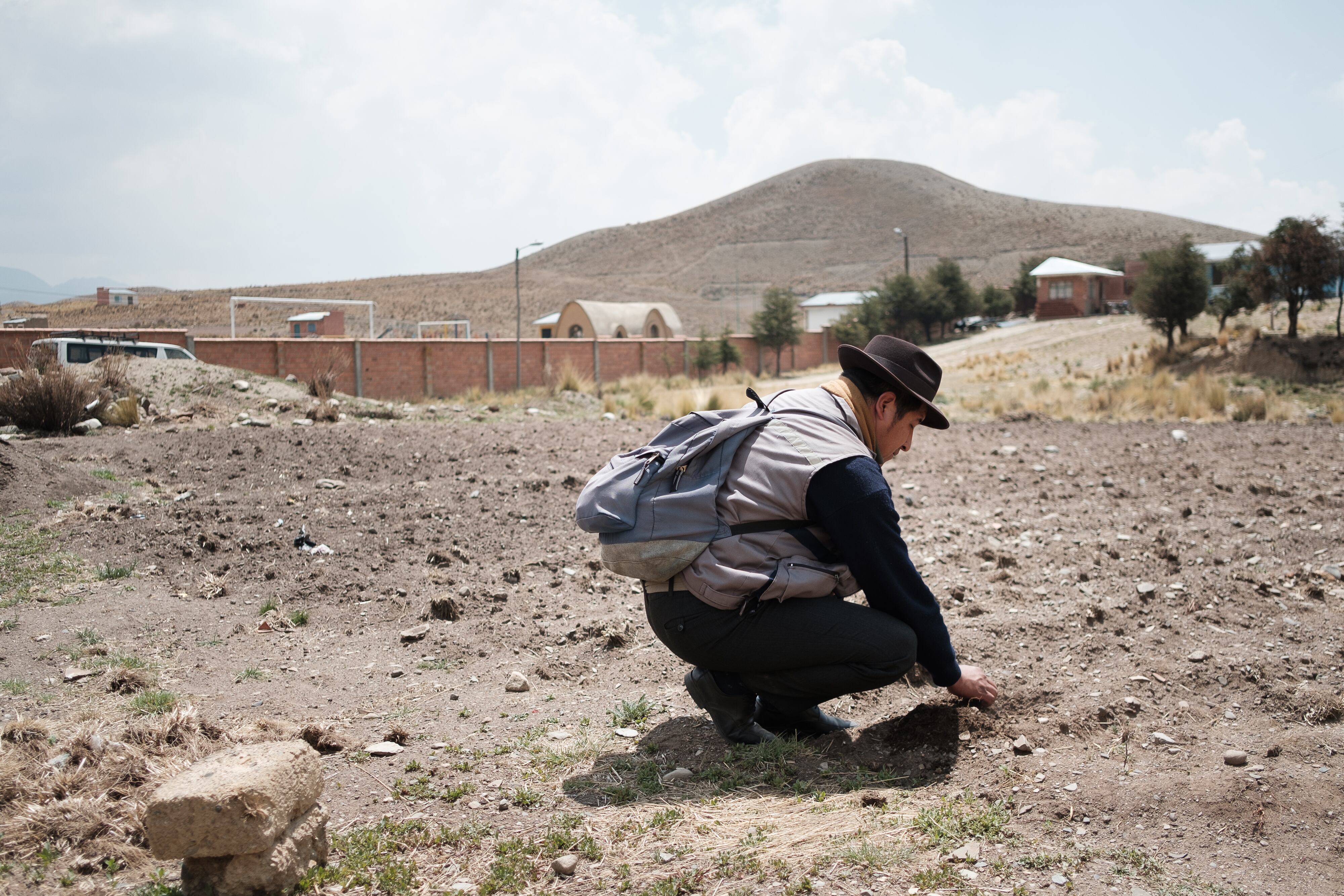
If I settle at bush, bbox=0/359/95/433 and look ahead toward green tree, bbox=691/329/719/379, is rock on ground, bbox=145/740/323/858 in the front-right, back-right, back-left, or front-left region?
back-right

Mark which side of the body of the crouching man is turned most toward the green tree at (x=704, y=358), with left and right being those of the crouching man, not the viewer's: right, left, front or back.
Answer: left

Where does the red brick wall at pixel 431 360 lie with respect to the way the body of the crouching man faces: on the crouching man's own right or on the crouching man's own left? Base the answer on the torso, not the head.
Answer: on the crouching man's own left

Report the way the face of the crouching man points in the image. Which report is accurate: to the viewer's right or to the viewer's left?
to the viewer's right

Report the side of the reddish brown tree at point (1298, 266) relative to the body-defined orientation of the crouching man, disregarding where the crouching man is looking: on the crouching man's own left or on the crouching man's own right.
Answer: on the crouching man's own left

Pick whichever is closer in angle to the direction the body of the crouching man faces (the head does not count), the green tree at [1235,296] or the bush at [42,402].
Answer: the green tree

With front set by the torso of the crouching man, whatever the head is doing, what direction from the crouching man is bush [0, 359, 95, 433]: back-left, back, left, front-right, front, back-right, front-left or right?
back-left

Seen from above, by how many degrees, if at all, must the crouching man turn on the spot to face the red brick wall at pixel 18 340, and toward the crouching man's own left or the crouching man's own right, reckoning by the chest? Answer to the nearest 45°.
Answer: approximately 135° to the crouching man's own left

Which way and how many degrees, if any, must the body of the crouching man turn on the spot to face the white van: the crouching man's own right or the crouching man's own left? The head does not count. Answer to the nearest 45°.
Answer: approximately 135° to the crouching man's own left

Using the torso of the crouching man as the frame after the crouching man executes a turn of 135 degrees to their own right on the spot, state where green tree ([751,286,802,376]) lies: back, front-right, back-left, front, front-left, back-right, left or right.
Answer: back-right

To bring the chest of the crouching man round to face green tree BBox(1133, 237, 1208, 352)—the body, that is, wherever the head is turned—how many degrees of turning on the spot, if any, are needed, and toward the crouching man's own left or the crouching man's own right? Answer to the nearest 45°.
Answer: approximately 90° to the crouching man's own left

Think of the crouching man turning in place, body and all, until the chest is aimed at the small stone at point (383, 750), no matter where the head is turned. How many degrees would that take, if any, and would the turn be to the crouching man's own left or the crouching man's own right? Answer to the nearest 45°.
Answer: approximately 180°

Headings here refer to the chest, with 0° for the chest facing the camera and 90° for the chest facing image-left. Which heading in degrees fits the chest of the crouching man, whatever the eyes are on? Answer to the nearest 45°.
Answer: approximately 270°

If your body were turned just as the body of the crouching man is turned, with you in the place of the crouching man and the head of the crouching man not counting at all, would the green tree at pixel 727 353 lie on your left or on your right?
on your left
